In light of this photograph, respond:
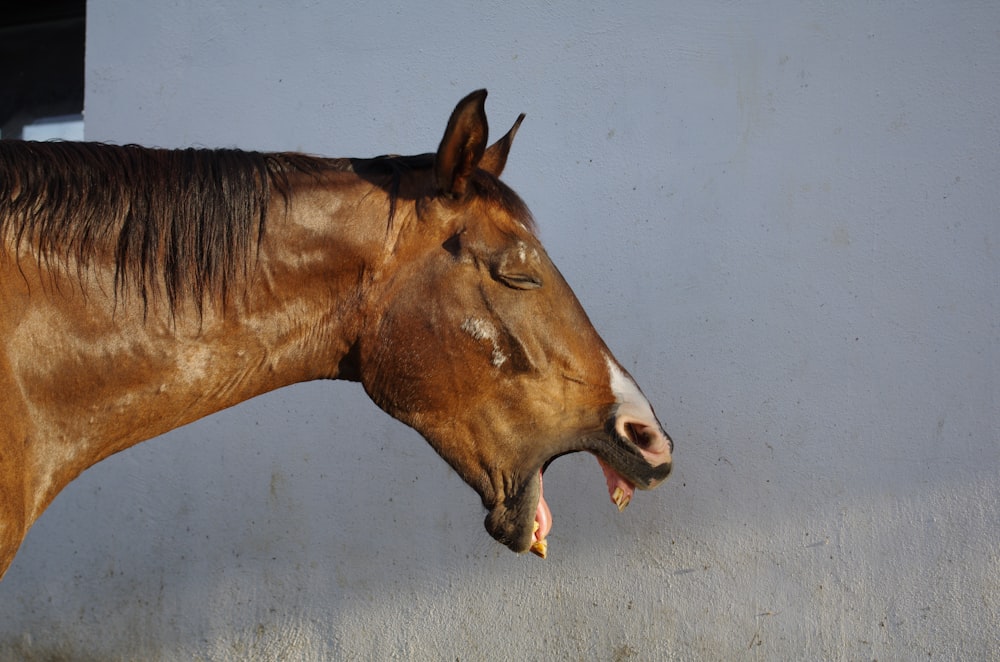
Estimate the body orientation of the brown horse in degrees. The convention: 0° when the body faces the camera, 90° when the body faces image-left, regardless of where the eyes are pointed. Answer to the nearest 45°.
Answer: approximately 270°
